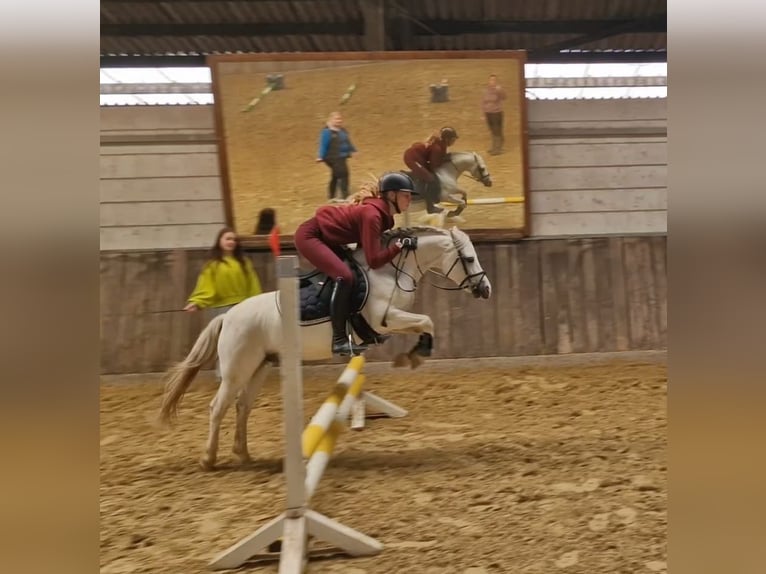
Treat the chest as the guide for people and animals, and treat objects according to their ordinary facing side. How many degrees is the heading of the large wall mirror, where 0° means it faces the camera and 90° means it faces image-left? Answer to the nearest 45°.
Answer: approximately 0°

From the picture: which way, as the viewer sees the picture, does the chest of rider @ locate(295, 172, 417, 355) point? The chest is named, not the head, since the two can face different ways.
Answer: to the viewer's right

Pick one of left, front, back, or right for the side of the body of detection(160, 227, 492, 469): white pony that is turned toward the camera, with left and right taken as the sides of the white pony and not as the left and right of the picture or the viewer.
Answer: right

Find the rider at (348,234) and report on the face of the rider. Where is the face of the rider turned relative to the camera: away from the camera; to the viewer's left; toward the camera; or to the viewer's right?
to the viewer's right

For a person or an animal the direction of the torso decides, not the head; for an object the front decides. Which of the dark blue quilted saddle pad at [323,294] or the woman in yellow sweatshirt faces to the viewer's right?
the dark blue quilted saddle pad

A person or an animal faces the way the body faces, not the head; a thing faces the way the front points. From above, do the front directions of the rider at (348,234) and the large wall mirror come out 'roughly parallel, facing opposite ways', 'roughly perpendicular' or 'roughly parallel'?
roughly perpendicular

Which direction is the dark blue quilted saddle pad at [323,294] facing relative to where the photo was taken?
to the viewer's right

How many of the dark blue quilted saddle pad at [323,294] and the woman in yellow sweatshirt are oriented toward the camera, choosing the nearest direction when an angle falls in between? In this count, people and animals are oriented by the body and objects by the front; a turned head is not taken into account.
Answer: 1

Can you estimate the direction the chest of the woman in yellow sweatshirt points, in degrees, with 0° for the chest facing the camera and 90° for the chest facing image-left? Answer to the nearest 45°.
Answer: approximately 0°
